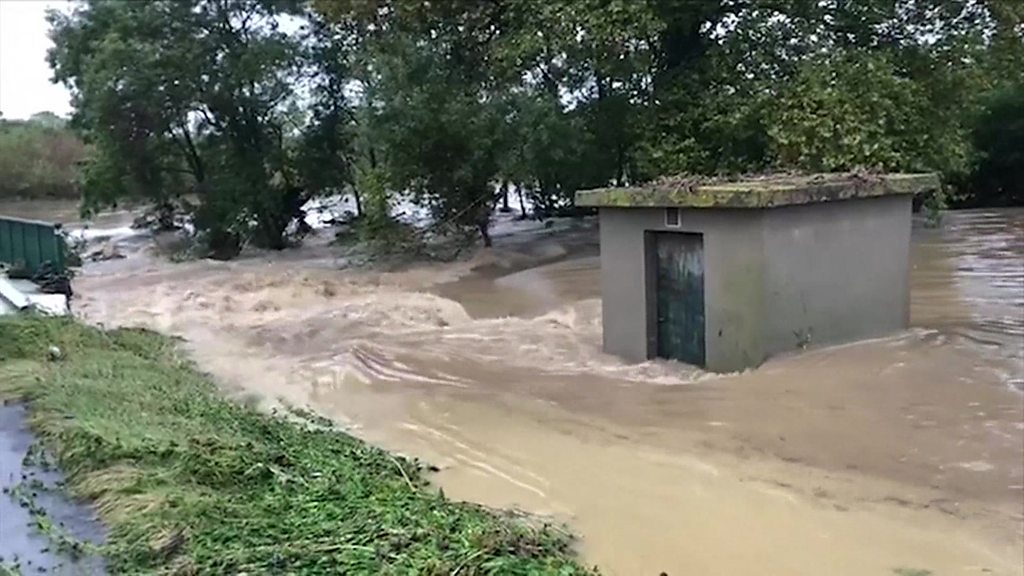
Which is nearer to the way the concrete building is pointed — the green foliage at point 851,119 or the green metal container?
the green metal container

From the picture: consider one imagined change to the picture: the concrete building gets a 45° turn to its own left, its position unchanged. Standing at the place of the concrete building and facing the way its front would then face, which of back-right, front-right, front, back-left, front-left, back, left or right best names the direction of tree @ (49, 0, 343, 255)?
back-right

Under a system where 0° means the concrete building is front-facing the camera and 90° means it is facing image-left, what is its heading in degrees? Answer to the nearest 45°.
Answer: approximately 45°

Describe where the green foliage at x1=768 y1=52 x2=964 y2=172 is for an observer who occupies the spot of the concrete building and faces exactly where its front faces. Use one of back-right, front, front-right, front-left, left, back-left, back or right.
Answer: back-right

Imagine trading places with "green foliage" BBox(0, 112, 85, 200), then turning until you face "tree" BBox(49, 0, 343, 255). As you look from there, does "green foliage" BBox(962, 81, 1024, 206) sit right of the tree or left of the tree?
left

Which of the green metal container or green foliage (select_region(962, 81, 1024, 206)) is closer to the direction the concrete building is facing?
the green metal container

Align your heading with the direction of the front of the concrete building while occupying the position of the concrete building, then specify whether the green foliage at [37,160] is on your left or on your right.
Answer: on your right

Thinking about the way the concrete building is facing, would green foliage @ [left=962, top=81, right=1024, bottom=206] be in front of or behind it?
behind
